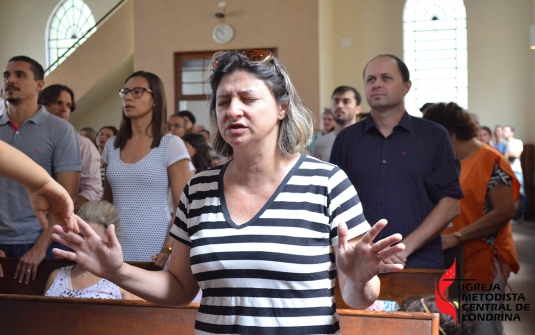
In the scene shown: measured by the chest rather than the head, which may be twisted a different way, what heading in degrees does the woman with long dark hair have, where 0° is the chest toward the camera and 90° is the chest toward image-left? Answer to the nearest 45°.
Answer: approximately 45°

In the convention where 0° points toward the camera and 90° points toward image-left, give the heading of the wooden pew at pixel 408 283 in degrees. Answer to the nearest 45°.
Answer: approximately 0°

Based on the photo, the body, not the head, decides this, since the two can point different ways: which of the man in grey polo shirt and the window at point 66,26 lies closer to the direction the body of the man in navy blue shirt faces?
the man in grey polo shirt

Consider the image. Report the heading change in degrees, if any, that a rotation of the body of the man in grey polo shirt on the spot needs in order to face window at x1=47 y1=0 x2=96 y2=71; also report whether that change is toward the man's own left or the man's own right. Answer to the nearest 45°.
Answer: approximately 135° to the man's own right

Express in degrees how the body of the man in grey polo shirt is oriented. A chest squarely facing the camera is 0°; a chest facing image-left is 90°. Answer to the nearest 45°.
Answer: approximately 45°

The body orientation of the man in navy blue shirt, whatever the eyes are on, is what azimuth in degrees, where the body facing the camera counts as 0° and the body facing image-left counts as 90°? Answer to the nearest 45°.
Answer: approximately 45°

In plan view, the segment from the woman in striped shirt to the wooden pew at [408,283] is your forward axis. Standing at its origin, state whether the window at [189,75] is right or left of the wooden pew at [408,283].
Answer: left

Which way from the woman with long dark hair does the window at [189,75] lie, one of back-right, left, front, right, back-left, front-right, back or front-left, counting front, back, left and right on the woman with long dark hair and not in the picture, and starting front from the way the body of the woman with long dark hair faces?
back-right
